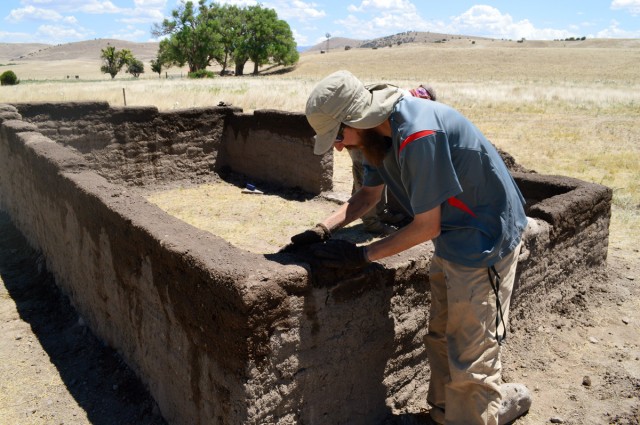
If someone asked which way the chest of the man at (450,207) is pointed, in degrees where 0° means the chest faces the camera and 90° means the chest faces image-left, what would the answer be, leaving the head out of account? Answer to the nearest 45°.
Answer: approximately 90°

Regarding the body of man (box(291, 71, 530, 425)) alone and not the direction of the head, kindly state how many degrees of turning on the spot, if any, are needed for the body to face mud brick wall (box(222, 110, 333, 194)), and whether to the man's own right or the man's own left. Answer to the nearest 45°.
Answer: approximately 90° to the man's own right

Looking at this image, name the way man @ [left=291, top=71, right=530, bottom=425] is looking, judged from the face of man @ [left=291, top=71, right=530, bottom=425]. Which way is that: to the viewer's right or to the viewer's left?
to the viewer's left

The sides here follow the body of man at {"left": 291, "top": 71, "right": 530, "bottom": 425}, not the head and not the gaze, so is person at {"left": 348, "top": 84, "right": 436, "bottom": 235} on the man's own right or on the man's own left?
on the man's own right

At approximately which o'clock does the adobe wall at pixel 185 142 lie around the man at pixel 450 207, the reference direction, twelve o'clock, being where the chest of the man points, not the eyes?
The adobe wall is roughly at 2 o'clock from the man.
